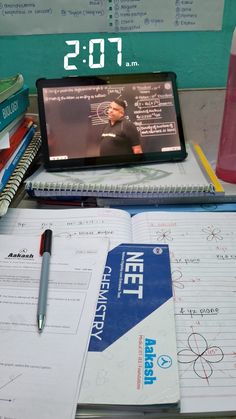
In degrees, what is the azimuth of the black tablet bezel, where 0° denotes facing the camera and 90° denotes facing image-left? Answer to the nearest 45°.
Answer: approximately 0°

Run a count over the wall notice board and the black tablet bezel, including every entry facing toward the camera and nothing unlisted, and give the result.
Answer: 2
